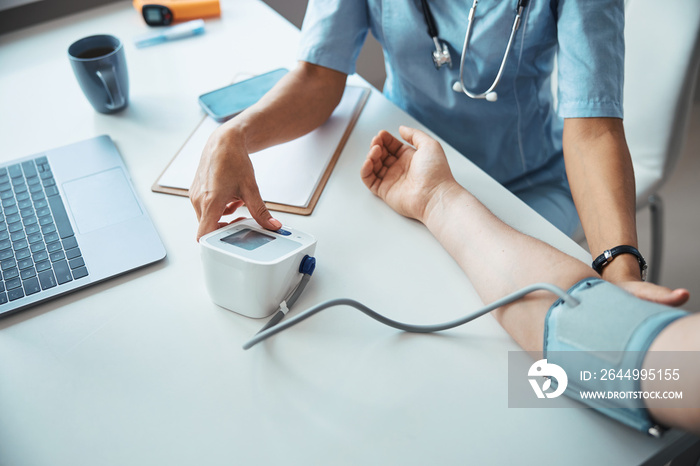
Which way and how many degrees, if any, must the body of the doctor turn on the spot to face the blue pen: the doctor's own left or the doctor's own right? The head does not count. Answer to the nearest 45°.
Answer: approximately 90° to the doctor's own right

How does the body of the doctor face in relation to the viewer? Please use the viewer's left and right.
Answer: facing the viewer

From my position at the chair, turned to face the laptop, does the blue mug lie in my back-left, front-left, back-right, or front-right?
front-right

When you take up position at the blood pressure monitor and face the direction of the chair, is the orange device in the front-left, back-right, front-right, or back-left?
front-left

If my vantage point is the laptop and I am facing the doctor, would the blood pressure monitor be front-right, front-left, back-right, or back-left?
front-right

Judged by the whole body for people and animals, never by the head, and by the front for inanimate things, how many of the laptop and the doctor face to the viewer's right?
1

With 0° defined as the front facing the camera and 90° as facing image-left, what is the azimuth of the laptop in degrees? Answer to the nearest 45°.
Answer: approximately 270°
